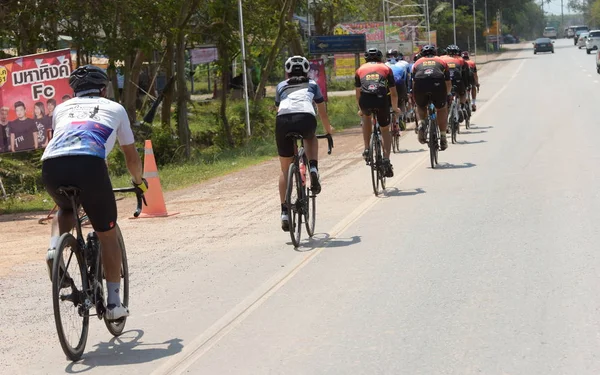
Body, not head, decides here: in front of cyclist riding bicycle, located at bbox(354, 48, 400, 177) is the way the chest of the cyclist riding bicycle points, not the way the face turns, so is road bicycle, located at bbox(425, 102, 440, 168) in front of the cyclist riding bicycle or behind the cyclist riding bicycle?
in front

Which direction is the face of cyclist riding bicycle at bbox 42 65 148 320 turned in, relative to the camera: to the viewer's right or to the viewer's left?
to the viewer's right

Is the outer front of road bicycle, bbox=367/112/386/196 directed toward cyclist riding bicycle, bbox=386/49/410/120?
yes

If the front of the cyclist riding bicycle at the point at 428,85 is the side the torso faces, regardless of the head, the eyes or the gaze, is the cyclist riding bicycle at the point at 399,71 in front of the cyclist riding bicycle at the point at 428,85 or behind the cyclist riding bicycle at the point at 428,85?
in front

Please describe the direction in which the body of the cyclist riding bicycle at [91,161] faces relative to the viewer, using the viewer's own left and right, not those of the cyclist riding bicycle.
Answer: facing away from the viewer and to the right of the viewer

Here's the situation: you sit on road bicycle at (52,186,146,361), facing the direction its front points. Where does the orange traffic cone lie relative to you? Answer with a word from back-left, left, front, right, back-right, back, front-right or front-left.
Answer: front-left

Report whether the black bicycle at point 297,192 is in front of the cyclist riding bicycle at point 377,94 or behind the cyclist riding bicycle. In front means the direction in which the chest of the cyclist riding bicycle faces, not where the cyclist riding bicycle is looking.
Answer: behind

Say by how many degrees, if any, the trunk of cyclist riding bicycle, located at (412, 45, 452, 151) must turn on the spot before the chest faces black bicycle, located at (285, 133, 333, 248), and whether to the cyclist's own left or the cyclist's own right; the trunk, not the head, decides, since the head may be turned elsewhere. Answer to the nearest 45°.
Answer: approximately 180°

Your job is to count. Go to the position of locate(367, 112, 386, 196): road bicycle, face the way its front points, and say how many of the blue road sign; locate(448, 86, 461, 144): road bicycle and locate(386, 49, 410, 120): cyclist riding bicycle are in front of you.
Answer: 3

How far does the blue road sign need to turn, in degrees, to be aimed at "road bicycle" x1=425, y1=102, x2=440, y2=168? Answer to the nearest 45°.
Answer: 0° — it already faces it

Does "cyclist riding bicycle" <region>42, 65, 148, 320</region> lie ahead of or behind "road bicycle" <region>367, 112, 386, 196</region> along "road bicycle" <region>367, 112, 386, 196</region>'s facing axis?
behind

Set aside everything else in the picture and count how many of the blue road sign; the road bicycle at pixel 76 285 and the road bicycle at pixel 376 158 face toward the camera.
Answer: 1

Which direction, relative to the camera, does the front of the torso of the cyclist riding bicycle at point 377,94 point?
away from the camera

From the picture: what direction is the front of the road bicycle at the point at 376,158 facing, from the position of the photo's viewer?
facing away from the viewer

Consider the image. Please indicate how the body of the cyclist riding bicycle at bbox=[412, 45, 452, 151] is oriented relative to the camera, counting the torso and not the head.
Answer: away from the camera

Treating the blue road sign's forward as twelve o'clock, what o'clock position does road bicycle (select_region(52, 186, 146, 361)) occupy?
The road bicycle is roughly at 12 o'clock from the blue road sign.

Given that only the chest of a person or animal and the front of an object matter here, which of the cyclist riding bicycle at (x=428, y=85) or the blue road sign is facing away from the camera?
the cyclist riding bicycle
